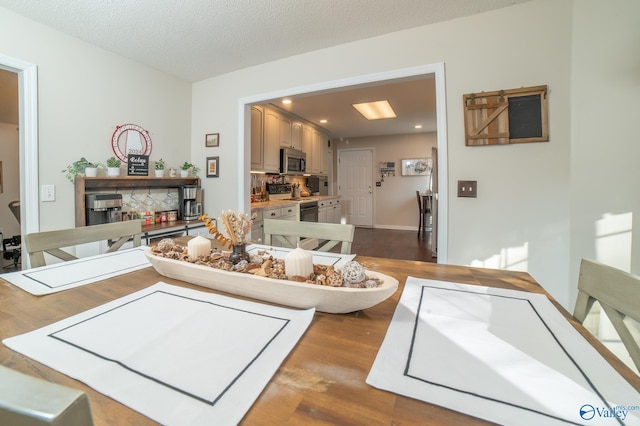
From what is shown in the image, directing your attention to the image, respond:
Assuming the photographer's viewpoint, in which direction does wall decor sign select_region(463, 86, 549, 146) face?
facing the viewer

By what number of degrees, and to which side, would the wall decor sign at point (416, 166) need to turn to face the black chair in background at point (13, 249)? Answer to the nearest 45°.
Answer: approximately 45° to its right

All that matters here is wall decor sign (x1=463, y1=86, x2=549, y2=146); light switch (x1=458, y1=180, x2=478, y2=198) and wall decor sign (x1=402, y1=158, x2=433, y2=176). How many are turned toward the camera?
3

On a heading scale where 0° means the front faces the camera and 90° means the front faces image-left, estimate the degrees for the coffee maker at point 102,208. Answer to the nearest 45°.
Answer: approximately 315°

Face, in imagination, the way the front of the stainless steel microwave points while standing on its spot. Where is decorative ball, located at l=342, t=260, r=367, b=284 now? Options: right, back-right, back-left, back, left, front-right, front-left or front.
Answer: front-right

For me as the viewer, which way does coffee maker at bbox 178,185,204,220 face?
facing the viewer and to the right of the viewer

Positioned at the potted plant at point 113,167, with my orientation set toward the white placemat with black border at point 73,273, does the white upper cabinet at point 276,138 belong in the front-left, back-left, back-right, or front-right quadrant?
back-left

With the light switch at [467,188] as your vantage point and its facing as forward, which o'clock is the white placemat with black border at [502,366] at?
The white placemat with black border is roughly at 12 o'clock from the light switch.

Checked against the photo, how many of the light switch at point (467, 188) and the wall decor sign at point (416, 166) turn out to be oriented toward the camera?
2

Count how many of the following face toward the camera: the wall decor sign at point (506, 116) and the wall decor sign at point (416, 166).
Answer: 2

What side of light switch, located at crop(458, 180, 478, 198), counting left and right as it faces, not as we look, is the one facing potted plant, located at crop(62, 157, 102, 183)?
right

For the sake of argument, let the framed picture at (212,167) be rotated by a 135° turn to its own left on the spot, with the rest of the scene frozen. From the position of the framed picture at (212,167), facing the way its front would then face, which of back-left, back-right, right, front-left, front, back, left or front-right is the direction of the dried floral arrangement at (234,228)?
right
